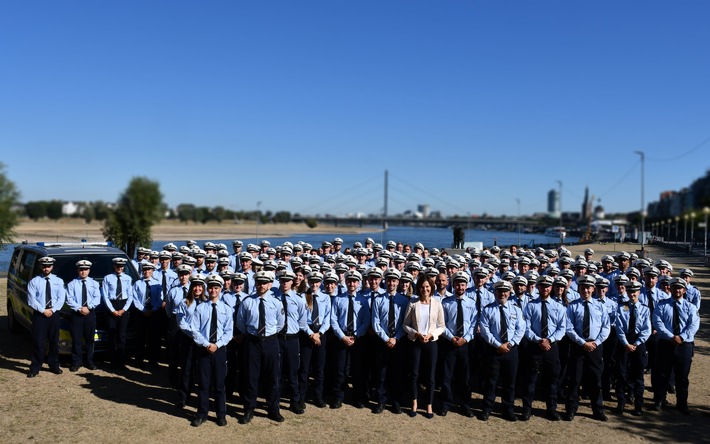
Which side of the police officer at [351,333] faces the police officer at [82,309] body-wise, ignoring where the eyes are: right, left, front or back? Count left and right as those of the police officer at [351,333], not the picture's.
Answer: right

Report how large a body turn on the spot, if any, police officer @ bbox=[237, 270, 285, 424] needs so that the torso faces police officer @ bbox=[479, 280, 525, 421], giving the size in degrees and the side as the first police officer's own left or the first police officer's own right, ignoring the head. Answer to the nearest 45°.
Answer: approximately 90° to the first police officer's own left

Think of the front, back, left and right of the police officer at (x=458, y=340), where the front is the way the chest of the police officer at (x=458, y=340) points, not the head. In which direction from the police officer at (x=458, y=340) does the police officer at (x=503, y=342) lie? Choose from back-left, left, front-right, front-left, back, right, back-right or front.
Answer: left

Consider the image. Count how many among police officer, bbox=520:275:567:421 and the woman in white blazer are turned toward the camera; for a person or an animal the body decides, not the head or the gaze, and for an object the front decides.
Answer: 2

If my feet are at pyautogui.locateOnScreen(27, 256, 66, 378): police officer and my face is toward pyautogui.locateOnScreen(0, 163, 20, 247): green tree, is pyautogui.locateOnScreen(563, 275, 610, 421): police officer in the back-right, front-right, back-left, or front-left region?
back-right

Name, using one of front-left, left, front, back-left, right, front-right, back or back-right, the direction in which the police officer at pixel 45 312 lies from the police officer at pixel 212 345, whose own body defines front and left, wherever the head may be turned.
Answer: back-right

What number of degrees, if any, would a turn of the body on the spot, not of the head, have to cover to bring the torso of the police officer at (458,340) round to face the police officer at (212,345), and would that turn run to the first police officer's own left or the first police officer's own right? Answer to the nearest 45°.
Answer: approximately 90° to the first police officer's own right

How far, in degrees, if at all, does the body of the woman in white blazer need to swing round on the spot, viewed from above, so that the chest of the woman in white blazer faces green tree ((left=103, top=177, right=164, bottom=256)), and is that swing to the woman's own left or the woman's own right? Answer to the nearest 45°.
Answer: approximately 135° to the woman's own right

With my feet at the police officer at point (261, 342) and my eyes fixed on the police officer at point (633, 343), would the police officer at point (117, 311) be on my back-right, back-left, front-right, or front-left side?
back-left

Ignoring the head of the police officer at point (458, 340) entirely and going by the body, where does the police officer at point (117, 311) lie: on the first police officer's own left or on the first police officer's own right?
on the first police officer's own right
